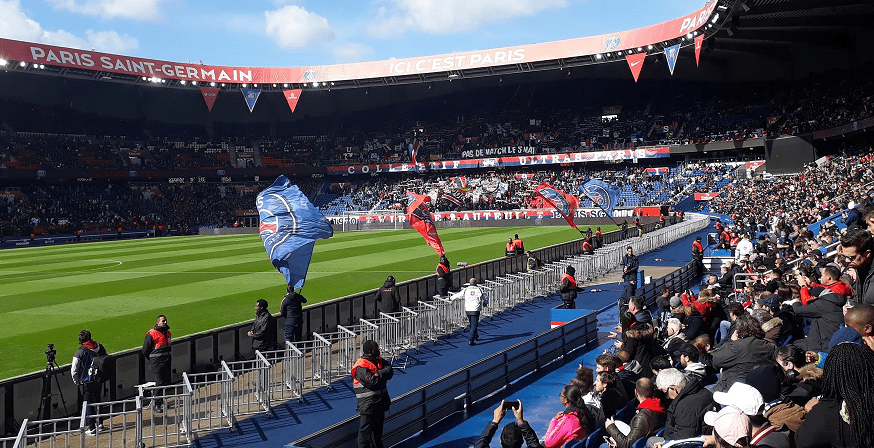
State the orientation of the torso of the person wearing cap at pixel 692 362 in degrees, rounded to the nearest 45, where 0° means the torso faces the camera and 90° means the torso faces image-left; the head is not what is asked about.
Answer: approximately 135°

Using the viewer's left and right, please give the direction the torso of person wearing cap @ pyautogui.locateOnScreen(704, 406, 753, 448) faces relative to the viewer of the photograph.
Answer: facing away from the viewer and to the left of the viewer

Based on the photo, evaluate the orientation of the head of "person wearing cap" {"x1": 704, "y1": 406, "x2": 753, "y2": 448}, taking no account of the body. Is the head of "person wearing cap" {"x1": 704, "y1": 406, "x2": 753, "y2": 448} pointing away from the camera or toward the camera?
away from the camera

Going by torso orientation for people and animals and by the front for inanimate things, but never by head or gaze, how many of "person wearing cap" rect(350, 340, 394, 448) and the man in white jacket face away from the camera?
1

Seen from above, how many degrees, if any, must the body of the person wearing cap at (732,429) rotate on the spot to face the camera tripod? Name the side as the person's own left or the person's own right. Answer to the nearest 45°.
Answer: approximately 45° to the person's own left

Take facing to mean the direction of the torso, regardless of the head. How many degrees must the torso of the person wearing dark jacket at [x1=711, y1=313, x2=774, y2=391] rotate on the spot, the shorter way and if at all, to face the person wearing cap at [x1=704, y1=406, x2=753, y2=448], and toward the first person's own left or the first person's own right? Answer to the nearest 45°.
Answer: approximately 135° to the first person's own left

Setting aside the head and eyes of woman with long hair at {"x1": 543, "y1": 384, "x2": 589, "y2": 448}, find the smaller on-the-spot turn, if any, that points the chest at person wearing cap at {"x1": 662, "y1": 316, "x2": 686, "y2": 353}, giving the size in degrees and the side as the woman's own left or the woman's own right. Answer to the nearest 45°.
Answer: approximately 90° to the woman's own right
